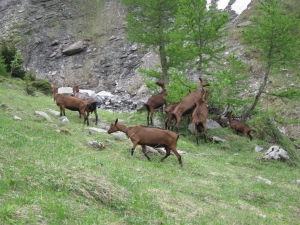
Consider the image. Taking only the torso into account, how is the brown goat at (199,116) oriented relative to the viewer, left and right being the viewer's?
facing away from the viewer

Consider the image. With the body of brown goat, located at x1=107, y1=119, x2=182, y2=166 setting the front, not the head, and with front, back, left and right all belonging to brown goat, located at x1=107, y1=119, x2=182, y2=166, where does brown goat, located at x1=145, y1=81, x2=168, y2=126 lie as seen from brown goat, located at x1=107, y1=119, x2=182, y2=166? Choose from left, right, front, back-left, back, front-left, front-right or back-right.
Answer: right

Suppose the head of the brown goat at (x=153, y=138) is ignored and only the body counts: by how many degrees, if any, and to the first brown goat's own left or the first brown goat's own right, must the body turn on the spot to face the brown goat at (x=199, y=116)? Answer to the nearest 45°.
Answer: approximately 135° to the first brown goat's own right

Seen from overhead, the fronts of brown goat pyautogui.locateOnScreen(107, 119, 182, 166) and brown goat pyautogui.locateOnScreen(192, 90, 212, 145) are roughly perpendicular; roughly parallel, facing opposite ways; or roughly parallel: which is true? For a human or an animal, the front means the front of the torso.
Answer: roughly perpendicular

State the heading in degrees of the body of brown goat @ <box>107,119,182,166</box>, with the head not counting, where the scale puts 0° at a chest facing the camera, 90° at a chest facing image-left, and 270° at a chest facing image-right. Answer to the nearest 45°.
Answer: approximately 90°

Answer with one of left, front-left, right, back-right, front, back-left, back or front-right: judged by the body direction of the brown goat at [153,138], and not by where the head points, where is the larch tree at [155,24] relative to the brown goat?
right

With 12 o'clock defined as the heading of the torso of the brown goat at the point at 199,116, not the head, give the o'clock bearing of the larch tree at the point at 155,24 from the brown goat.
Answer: The larch tree is roughly at 11 o'clock from the brown goat.

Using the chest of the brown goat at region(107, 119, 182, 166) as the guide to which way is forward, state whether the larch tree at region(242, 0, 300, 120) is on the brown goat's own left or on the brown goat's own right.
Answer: on the brown goat's own right
